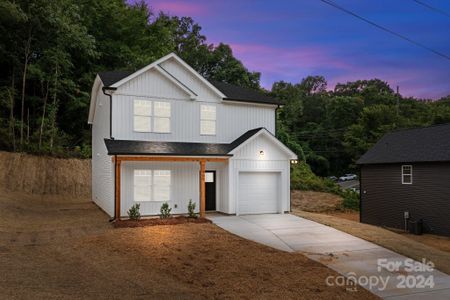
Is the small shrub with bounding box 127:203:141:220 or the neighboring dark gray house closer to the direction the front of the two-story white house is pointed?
the small shrub

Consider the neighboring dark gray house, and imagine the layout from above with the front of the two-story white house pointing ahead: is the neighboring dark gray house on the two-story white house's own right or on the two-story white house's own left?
on the two-story white house's own left

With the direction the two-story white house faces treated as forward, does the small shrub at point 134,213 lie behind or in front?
in front

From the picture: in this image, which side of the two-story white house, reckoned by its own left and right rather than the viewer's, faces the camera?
front
